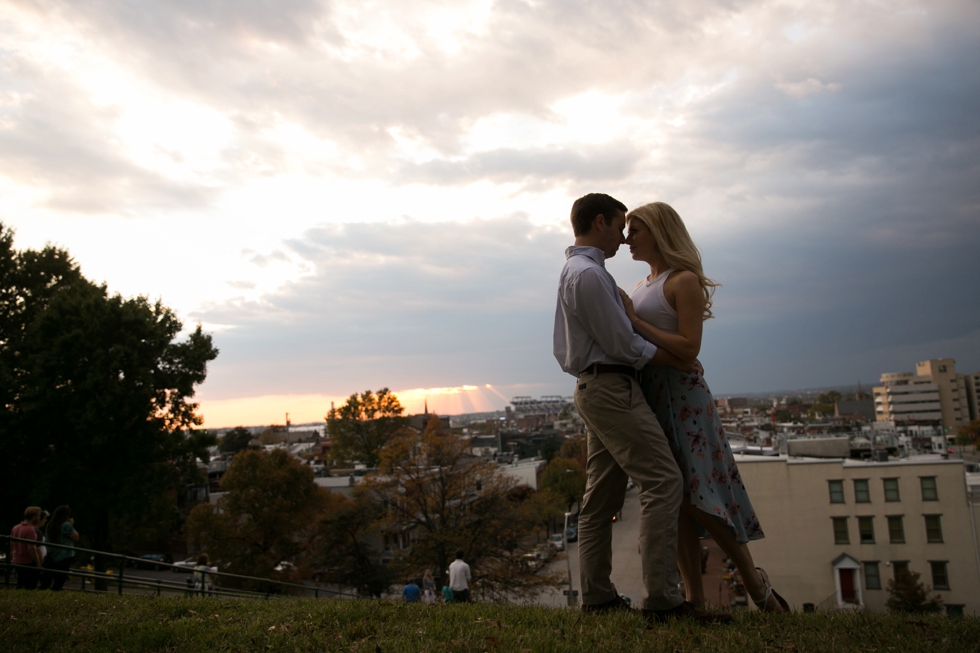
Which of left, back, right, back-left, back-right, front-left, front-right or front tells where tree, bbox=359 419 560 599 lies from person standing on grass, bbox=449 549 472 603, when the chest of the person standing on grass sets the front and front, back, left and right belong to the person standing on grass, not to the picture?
front

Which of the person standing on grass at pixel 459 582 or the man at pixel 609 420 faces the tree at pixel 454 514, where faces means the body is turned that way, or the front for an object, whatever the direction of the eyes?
the person standing on grass

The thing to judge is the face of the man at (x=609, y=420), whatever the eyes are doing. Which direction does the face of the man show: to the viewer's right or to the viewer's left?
to the viewer's right

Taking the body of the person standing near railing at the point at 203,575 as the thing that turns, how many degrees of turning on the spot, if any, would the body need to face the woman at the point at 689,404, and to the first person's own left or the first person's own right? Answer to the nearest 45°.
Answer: approximately 180°

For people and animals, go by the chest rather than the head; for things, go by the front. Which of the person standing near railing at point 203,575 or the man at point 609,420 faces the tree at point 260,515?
the person standing near railing

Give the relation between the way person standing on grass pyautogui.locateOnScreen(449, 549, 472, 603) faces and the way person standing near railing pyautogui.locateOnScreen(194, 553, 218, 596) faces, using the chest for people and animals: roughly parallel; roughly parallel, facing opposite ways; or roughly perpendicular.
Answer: roughly parallel

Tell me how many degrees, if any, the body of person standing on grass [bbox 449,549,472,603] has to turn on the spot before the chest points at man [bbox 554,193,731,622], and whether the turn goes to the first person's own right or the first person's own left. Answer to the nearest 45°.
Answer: approximately 180°

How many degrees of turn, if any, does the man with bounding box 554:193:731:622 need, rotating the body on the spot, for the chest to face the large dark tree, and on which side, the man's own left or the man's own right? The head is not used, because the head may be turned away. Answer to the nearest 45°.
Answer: approximately 135° to the man's own left

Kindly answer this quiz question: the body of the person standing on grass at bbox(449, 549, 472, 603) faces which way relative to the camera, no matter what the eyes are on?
away from the camera

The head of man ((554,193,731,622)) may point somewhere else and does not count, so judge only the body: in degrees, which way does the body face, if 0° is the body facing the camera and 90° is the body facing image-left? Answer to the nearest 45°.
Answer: approximately 270°

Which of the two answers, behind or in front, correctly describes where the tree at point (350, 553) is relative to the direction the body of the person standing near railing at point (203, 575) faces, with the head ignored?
in front

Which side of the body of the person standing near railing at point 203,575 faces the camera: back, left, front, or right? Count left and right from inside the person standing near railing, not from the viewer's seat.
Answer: back
